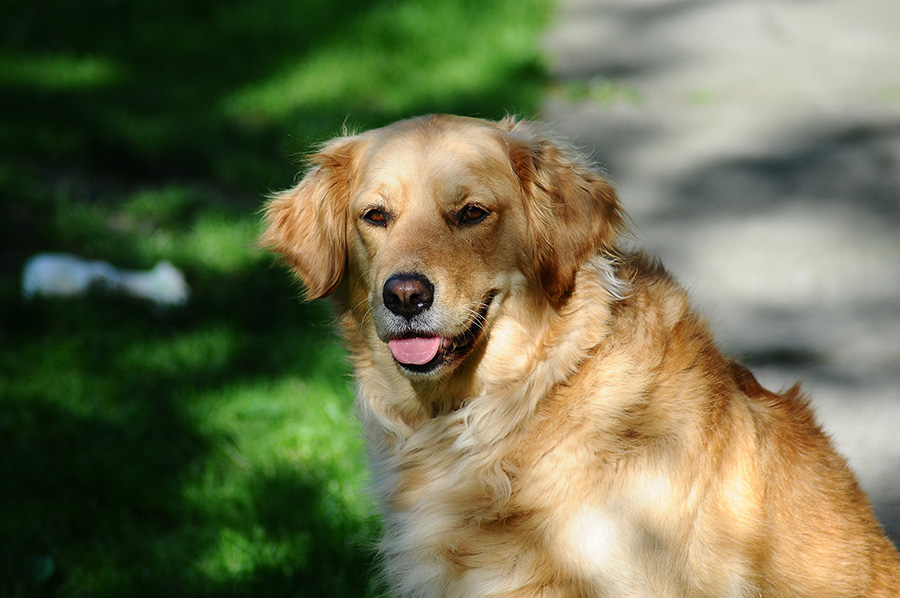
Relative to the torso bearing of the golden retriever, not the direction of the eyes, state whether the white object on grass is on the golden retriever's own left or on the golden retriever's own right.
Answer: on the golden retriever's own right

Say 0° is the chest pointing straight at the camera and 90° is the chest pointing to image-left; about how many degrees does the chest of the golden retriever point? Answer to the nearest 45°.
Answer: approximately 45°
